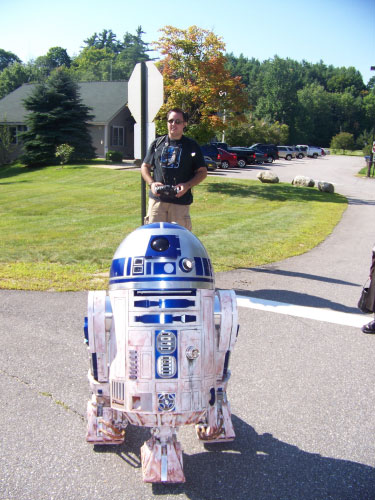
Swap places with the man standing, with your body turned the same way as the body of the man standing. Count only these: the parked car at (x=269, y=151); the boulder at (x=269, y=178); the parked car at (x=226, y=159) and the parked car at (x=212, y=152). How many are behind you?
4

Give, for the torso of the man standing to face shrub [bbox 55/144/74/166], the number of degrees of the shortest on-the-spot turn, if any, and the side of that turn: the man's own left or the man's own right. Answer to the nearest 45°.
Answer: approximately 180°

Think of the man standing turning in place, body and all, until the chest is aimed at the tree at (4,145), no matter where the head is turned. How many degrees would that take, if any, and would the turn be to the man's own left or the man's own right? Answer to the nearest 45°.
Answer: approximately 180°

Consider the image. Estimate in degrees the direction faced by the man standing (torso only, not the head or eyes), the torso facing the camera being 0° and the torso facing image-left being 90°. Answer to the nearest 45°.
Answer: approximately 0°

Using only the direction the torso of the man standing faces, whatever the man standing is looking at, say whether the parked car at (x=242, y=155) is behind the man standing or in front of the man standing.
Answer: behind

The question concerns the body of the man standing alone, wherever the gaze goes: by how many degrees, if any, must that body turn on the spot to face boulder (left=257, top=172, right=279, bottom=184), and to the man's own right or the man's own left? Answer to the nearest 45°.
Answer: approximately 180°

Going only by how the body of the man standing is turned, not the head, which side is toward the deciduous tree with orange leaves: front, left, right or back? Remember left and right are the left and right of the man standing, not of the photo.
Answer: back

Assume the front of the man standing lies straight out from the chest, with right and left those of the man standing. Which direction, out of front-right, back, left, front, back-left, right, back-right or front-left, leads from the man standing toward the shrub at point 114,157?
back

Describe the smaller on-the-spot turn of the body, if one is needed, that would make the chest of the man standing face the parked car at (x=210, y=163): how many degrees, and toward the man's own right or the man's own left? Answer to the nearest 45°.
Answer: approximately 180°
